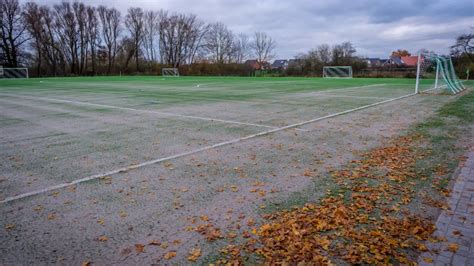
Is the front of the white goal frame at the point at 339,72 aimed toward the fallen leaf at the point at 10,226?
yes

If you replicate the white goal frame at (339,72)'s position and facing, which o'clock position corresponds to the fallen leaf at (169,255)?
The fallen leaf is roughly at 12 o'clock from the white goal frame.

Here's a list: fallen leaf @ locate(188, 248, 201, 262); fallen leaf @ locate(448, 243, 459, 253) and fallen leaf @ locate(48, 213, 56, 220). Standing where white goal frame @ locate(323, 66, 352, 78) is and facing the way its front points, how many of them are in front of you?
3

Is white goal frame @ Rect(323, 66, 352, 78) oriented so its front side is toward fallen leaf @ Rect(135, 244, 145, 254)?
yes

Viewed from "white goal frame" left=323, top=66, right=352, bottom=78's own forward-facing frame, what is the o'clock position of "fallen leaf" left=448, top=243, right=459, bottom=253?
The fallen leaf is roughly at 12 o'clock from the white goal frame.

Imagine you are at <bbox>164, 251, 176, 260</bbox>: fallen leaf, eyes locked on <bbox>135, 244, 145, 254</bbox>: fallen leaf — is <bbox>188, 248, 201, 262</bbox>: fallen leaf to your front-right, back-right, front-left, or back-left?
back-right

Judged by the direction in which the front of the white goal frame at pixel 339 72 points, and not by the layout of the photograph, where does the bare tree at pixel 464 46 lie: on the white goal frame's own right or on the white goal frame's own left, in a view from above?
on the white goal frame's own left

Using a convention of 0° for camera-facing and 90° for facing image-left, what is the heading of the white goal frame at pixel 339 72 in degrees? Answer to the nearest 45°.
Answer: approximately 0°

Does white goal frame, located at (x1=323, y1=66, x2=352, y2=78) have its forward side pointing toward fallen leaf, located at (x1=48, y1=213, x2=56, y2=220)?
yes

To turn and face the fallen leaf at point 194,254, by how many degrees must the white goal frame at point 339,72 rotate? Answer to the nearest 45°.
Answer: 0° — it already faces it
